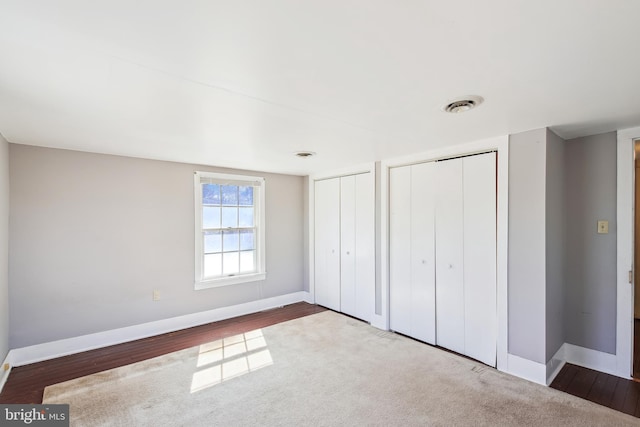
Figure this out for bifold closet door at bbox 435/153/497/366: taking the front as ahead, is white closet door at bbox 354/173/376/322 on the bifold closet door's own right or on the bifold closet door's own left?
on the bifold closet door's own right

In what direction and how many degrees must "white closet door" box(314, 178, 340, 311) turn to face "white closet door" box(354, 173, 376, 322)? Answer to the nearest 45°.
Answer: approximately 90° to its left

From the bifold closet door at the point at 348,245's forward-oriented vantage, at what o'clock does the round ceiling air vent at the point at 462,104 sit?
The round ceiling air vent is roughly at 10 o'clock from the bifold closet door.

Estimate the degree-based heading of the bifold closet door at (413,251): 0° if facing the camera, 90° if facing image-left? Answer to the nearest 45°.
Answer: approximately 45°

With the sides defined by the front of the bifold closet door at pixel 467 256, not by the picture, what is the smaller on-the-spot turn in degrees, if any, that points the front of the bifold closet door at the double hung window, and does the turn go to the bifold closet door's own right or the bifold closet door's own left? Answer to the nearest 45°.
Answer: approximately 45° to the bifold closet door's own right

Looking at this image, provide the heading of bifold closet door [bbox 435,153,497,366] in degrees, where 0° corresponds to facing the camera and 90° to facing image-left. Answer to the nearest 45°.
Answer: approximately 45°

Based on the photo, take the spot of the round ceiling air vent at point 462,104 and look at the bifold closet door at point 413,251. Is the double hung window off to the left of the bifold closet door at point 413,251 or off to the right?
left

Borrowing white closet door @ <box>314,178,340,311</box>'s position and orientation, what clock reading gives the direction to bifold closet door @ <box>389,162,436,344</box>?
The bifold closet door is roughly at 9 o'clock from the white closet door.

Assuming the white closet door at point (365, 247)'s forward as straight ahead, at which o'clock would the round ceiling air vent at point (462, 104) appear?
The round ceiling air vent is roughly at 10 o'clock from the white closet door.

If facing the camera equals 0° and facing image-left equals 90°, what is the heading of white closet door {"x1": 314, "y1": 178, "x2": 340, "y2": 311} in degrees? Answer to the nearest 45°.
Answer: approximately 45°

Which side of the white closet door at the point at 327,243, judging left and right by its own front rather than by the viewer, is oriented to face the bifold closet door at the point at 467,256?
left

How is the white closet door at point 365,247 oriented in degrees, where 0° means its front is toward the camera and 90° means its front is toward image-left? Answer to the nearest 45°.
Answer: approximately 45°

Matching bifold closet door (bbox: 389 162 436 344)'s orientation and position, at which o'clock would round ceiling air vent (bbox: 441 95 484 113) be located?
The round ceiling air vent is roughly at 10 o'clock from the bifold closet door.
